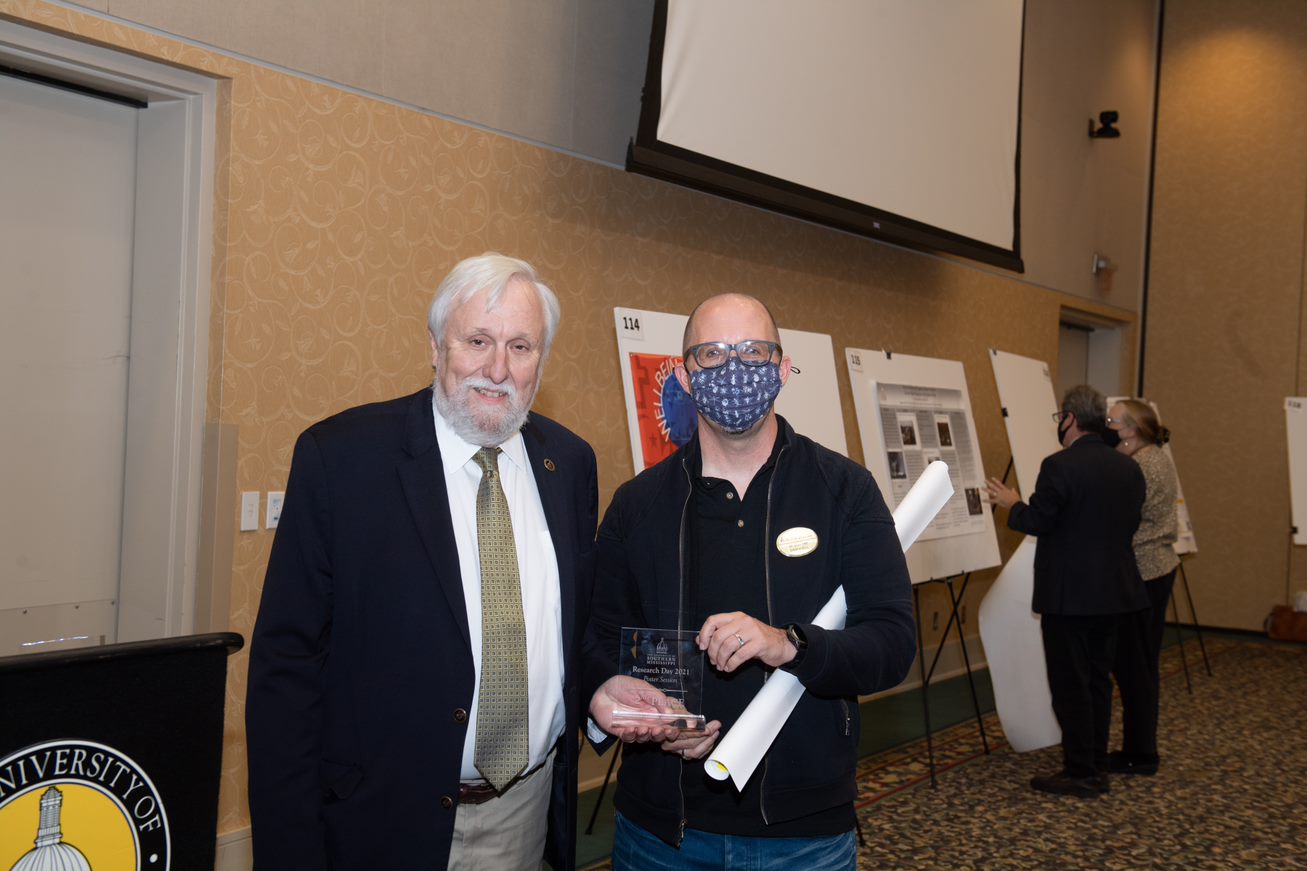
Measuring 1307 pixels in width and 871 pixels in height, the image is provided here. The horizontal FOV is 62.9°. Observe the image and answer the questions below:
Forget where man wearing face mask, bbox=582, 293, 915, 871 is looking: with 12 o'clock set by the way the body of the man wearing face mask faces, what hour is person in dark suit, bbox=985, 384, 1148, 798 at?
The person in dark suit is roughly at 7 o'clock from the man wearing face mask.

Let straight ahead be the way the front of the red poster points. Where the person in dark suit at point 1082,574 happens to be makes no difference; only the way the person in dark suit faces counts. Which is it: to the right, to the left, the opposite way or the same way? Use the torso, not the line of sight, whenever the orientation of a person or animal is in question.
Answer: the opposite way

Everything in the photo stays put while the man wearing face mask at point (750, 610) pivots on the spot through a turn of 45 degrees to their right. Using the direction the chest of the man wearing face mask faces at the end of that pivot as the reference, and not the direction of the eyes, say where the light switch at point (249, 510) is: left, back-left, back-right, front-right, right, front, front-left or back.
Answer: right

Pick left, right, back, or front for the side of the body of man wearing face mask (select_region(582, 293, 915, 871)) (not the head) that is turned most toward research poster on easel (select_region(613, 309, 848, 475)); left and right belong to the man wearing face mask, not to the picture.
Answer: back

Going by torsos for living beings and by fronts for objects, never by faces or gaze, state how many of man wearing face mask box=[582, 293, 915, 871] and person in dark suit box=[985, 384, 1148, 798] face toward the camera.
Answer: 1

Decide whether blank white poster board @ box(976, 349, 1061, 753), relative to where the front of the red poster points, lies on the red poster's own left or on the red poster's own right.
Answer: on the red poster's own left

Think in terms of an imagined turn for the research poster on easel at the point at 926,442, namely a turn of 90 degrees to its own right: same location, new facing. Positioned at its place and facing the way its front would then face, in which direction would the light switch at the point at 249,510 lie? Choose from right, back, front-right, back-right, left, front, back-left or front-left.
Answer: front

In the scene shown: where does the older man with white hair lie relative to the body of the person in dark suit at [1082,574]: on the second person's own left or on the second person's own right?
on the second person's own left

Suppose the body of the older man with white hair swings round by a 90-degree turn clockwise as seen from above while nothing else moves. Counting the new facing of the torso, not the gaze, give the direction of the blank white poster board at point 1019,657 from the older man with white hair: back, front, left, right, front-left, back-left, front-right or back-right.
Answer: back

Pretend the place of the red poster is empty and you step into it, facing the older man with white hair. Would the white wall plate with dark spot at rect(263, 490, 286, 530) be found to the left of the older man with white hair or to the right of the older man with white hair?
right

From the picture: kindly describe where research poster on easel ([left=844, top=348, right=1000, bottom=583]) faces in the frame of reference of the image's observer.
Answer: facing the viewer and to the right of the viewer

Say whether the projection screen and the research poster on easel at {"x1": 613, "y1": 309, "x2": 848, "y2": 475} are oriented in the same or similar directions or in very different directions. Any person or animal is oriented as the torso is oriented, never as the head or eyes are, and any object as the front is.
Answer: same or similar directions

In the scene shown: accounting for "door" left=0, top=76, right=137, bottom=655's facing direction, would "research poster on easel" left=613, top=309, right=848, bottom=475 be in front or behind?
in front

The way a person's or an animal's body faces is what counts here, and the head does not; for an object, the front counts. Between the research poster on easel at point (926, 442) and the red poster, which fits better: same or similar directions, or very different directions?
same or similar directions

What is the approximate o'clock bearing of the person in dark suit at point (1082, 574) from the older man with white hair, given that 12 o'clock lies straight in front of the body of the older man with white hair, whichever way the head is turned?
The person in dark suit is roughly at 9 o'clock from the older man with white hair.

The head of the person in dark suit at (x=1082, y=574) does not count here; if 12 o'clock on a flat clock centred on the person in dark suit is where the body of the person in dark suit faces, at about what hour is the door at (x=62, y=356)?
The door is roughly at 9 o'clock from the person in dark suit.

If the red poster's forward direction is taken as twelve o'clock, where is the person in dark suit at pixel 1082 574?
The person in dark suit is roughly at 10 o'clock from the red poster.
